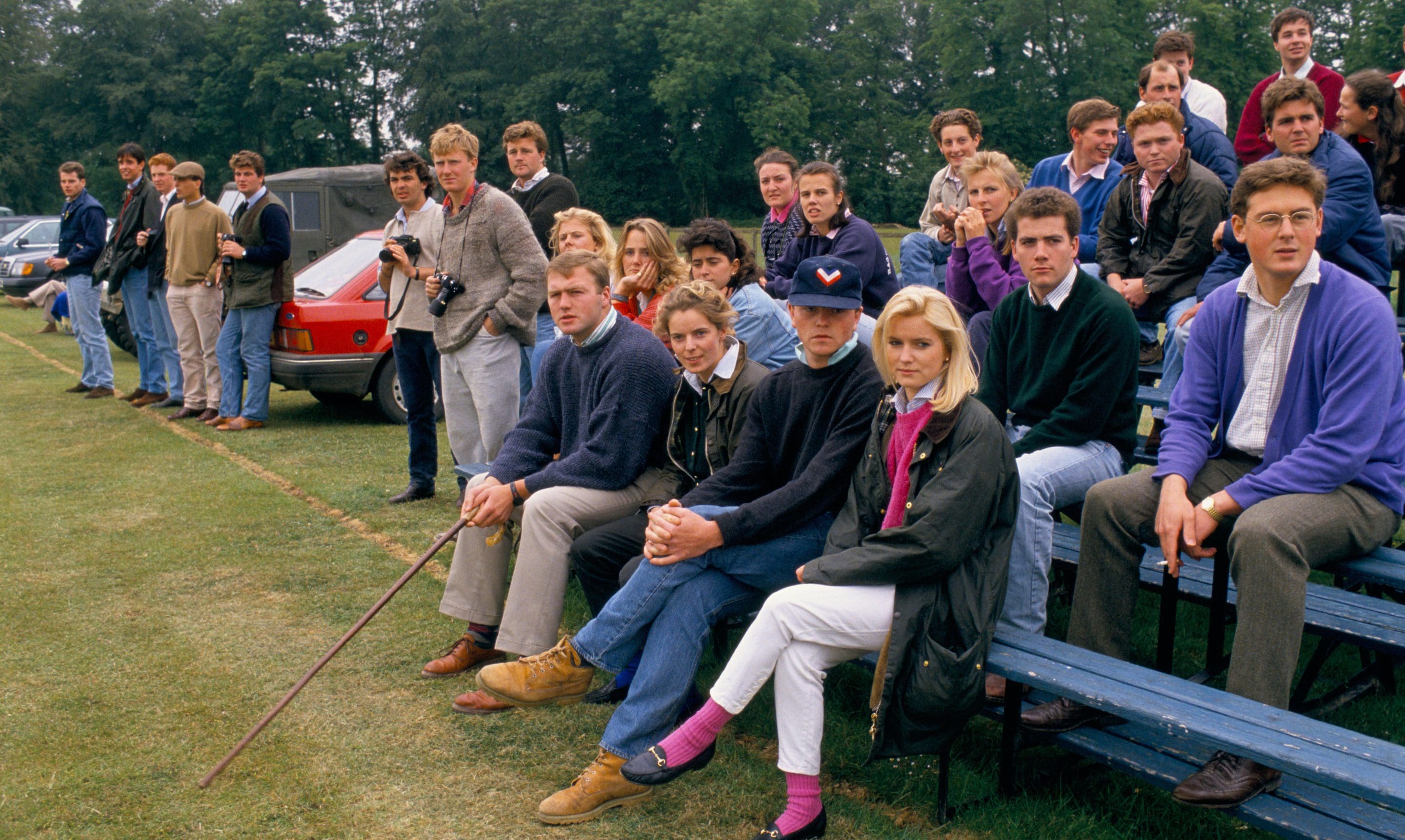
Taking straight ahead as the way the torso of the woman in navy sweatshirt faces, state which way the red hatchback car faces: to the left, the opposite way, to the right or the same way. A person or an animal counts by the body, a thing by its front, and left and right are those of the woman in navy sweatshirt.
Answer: the opposite way

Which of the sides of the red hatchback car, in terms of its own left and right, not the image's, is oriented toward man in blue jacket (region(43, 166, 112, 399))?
left

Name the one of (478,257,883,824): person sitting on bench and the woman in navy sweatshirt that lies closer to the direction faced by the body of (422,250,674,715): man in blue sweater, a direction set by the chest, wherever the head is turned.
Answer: the person sitting on bench

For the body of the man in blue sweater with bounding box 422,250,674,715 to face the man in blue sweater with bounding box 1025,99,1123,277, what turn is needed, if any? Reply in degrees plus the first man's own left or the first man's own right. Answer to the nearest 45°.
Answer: approximately 180°

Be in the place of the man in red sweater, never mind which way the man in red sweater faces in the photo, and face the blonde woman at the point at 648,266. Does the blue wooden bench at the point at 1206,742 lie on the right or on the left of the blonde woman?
left

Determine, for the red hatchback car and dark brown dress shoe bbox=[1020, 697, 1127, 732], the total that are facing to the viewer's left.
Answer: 1

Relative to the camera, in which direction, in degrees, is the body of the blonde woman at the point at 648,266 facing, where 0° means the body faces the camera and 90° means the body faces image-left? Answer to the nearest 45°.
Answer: approximately 45°

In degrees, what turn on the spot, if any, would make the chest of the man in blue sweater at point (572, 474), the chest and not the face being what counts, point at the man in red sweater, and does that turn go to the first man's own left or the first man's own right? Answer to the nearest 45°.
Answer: approximately 180°

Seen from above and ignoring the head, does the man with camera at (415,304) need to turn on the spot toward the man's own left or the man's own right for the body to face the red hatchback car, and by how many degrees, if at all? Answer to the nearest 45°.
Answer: approximately 135° to the man's own right

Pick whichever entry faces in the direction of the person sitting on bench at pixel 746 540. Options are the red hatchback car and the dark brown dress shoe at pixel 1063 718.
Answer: the dark brown dress shoe

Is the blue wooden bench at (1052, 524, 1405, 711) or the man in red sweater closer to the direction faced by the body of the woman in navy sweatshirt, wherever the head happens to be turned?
the blue wooden bench

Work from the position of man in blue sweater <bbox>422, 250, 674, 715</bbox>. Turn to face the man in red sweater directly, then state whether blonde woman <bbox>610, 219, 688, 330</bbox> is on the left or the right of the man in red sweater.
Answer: left

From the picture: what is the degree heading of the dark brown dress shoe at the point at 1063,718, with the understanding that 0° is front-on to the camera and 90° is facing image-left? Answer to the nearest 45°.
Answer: approximately 90°
